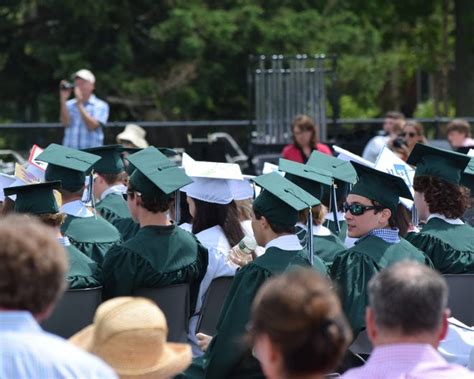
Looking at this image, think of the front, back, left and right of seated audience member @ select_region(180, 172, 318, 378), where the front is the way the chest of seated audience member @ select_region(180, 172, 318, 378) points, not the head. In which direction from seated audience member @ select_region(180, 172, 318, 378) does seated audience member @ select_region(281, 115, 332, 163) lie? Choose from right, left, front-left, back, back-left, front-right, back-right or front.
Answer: front-right

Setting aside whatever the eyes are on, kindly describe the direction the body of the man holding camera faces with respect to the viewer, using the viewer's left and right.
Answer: facing the viewer and to the left of the viewer

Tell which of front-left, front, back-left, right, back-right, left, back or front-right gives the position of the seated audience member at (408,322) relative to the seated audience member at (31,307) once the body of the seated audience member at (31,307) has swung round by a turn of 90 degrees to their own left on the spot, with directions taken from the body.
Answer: back

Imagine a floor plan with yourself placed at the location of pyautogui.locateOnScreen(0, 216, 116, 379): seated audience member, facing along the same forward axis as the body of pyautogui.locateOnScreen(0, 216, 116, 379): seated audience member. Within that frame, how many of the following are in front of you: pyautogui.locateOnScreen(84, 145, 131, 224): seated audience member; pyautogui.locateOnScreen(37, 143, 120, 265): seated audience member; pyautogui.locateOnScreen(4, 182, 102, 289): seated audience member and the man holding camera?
4

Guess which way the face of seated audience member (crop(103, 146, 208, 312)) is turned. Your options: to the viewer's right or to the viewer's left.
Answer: to the viewer's left

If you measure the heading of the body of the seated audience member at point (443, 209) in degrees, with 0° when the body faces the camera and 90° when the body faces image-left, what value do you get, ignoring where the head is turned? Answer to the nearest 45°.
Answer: approximately 135°

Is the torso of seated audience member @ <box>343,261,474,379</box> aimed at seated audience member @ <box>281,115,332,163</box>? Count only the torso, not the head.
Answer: yes

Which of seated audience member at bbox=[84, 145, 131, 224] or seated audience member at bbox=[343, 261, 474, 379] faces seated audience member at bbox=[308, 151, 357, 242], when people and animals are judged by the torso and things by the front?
seated audience member at bbox=[343, 261, 474, 379]

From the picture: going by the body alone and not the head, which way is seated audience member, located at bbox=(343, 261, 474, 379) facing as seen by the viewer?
away from the camera

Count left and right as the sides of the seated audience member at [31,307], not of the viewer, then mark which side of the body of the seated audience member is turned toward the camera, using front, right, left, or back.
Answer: back

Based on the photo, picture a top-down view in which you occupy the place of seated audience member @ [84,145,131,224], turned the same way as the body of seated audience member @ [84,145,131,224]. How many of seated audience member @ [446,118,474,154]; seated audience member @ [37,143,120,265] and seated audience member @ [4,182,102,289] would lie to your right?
1
